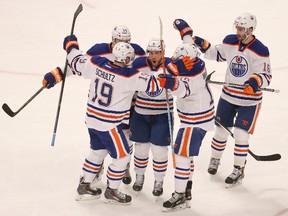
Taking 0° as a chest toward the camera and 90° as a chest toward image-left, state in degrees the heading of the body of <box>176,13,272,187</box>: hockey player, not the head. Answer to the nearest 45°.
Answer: approximately 45°

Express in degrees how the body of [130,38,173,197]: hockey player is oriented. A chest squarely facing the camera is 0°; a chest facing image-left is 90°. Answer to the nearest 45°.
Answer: approximately 0°

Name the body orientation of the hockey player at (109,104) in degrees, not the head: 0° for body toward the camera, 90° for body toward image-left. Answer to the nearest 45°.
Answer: approximately 225°

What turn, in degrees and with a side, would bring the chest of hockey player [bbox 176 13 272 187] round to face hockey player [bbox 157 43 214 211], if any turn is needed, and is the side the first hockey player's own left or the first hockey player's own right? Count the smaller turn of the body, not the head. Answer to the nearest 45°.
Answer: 0° — they already face them

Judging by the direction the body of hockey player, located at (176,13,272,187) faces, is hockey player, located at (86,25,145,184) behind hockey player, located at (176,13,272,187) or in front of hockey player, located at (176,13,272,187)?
in front

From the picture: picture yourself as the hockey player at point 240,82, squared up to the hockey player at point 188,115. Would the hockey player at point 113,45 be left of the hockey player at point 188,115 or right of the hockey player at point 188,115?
right

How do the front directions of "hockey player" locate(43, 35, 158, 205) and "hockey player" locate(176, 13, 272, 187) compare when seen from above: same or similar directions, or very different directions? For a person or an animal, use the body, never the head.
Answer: very different directions
